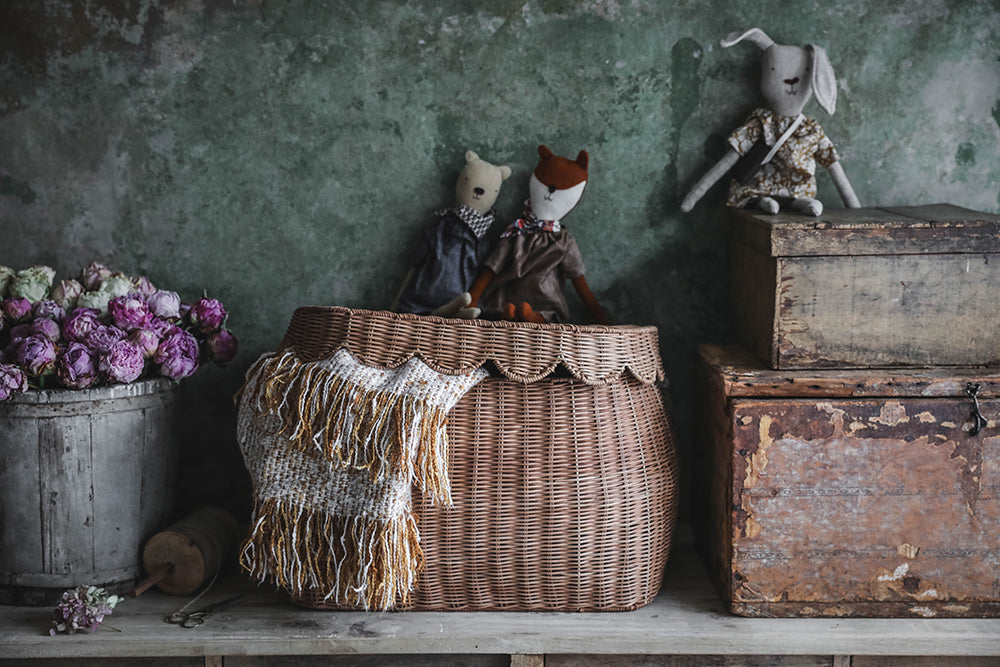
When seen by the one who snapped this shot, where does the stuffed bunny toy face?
facing the viewer

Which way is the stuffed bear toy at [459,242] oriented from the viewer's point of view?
toward the camera

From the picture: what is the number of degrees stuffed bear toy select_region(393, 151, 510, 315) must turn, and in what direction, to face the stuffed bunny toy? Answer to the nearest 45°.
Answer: approximately 90° to its left

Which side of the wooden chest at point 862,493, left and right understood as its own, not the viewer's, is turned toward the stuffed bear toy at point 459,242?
right

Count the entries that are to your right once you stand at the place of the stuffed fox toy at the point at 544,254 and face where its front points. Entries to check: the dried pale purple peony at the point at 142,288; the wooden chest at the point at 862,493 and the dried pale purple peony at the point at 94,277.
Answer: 2

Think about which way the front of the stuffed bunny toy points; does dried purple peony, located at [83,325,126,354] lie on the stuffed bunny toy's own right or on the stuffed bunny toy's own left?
on the stuffed bunny toy's own right

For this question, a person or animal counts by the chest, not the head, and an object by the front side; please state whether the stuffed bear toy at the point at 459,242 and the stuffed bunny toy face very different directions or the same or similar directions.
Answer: same or similar directions

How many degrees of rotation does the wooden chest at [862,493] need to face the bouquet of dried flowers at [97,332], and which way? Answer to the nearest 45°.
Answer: approximately 90° to its right

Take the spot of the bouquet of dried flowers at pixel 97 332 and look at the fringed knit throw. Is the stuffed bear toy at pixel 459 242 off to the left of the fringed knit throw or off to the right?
left

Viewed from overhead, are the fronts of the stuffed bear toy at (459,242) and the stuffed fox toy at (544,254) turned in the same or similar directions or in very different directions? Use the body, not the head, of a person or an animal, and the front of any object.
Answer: same or similar directions
